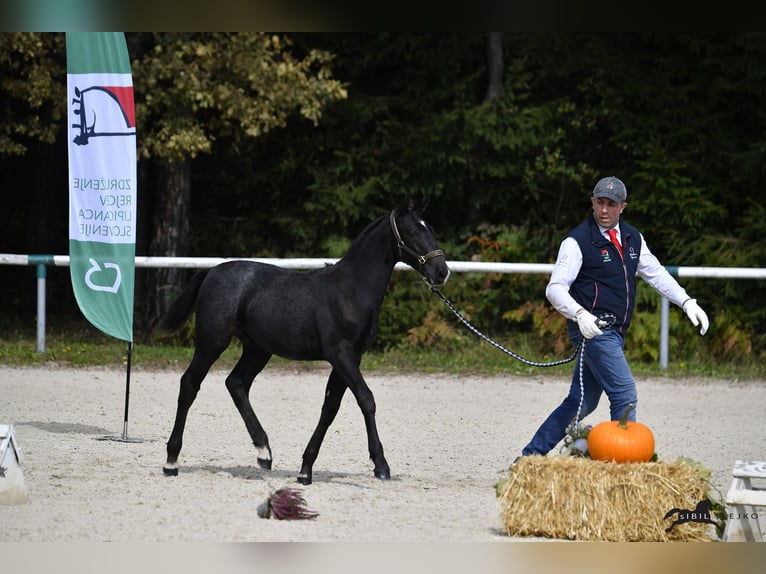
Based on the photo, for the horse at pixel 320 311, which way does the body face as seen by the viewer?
to the viewer's right

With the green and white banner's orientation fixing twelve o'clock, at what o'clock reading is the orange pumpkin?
The orange pumpkin is roughly at 5 o'clock from the green and white banner.

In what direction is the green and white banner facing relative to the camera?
away from the camera

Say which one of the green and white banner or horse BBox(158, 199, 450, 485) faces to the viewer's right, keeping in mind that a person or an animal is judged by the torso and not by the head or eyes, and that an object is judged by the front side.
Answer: the horse

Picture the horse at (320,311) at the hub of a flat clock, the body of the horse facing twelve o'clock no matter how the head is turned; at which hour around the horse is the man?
The man is roughly at 1 o'clock from the horse.

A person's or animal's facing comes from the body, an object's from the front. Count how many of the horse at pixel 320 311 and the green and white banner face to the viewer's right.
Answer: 1

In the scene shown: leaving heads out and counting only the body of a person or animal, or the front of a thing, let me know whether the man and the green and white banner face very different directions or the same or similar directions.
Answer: very different directions

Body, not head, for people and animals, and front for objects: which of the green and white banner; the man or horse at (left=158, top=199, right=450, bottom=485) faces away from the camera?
the green and white banner

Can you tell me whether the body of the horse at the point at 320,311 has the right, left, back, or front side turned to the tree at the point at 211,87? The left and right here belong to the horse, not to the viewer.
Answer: left
